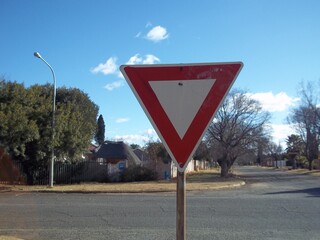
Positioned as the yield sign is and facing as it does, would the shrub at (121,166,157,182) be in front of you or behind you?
behind

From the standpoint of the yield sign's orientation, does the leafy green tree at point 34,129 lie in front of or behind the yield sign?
behind

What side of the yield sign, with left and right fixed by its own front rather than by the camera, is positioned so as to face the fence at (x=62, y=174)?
back

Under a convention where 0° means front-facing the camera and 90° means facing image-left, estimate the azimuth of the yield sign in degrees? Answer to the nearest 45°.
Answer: approximately 0°
